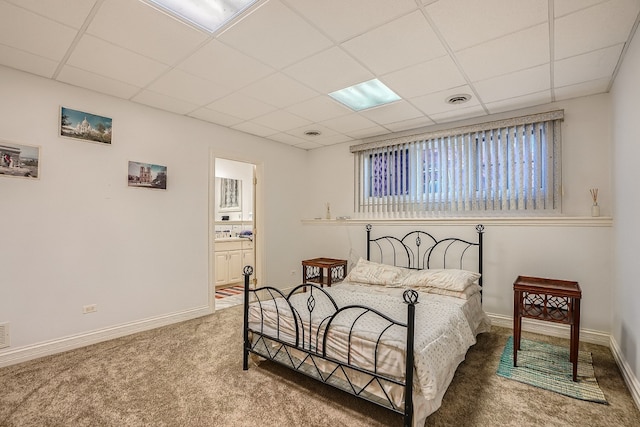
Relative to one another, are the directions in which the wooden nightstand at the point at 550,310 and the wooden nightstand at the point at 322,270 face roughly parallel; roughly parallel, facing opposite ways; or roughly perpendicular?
roughly parallel

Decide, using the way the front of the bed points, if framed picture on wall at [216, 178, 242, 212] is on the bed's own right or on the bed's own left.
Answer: on the bed's own right

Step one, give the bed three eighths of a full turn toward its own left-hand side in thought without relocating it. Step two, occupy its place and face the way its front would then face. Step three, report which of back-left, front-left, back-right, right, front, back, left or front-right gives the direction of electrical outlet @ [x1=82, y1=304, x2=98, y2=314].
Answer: back

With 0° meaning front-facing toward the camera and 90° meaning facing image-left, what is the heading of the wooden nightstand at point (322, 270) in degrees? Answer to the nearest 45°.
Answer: approximately 45°

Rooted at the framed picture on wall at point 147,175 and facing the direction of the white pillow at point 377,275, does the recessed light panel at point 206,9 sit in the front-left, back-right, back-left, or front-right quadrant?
front-right

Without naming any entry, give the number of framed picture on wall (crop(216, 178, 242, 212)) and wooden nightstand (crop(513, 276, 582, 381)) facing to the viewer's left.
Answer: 0

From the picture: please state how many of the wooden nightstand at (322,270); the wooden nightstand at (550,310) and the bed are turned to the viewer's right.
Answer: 0

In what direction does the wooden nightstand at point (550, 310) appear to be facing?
toward the camera

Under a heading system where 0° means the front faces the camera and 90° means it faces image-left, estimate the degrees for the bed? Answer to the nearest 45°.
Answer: approximately 45°

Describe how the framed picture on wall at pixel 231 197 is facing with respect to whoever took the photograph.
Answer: facing the viewer and to the right of the viewer

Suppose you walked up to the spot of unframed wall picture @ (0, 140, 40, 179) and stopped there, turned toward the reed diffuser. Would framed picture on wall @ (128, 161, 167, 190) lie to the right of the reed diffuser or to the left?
left
